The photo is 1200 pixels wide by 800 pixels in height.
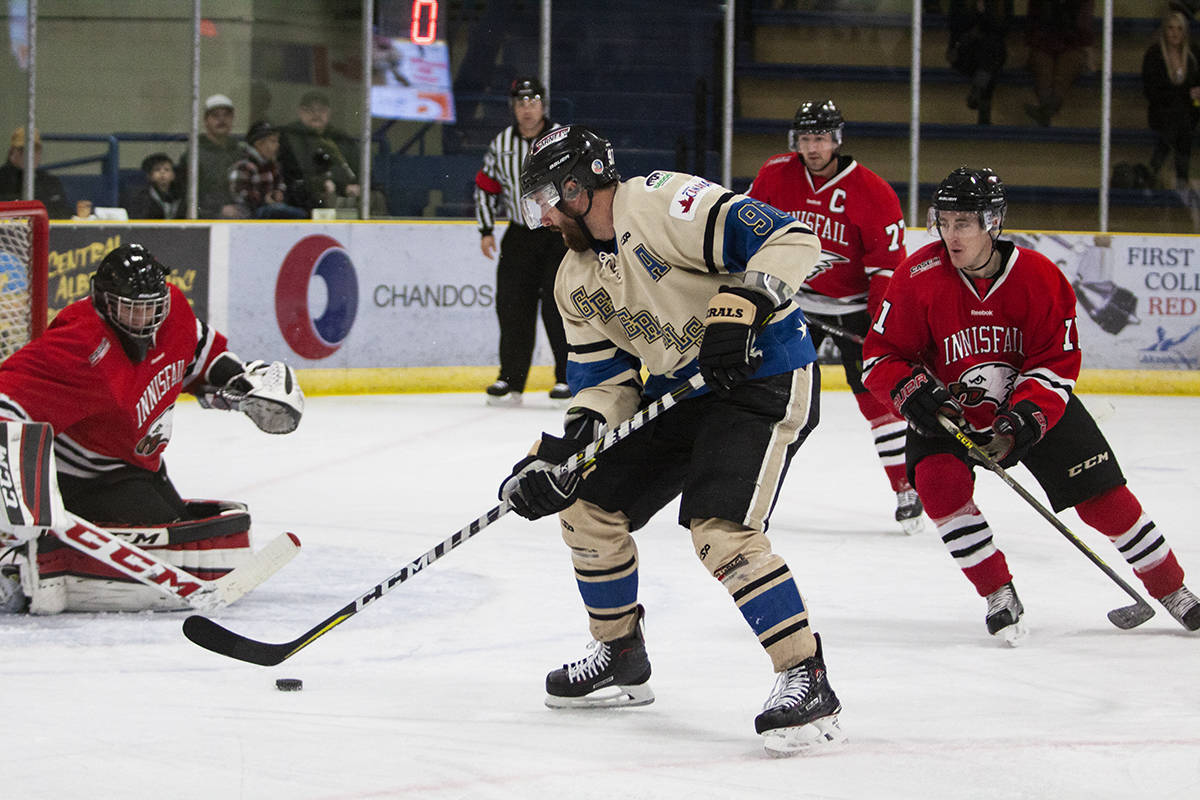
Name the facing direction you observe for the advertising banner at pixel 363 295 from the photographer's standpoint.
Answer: facing the viewer

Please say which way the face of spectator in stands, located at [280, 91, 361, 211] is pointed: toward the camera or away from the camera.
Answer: toward the camera

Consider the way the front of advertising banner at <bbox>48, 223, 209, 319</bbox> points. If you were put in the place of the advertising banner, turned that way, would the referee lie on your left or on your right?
on your left

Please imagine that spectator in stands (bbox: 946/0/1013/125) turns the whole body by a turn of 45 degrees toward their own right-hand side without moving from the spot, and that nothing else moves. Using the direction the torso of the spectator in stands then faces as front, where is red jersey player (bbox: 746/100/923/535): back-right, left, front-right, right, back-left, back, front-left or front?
front-left

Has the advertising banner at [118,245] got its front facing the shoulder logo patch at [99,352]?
yes

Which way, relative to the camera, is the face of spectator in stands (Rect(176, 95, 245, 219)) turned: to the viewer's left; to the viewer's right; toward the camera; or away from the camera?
toward the camera

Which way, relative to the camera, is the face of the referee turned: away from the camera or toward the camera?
toward the camera

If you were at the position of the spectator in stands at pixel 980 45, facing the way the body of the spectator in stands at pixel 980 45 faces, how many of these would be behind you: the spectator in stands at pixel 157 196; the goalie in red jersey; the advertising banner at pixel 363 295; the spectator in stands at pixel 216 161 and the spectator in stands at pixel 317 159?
0

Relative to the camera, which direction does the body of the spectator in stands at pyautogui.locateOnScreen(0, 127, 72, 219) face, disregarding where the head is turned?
toward the camera

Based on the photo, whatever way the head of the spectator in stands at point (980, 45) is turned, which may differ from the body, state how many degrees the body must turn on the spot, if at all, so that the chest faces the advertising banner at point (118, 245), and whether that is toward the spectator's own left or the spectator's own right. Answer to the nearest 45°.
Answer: approximately 45° to the spectator's own right

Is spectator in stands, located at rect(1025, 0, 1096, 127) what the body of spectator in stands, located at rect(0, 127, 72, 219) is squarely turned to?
no

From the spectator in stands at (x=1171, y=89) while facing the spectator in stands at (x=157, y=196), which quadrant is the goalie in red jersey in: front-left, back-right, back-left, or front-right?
front-left
